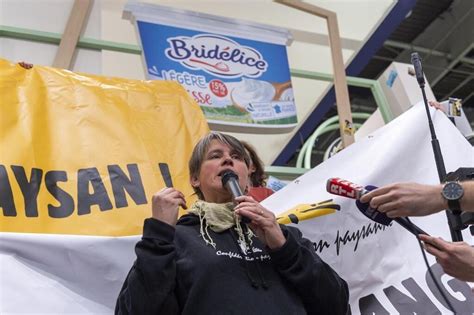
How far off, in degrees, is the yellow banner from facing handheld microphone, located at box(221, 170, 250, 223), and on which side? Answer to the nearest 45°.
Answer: approximately 45° to its left

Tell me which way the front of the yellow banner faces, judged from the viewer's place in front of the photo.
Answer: facing the viewer

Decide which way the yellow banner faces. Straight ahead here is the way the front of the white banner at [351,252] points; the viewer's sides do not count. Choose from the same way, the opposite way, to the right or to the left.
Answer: the same way

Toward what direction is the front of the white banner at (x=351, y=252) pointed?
toward the camera
